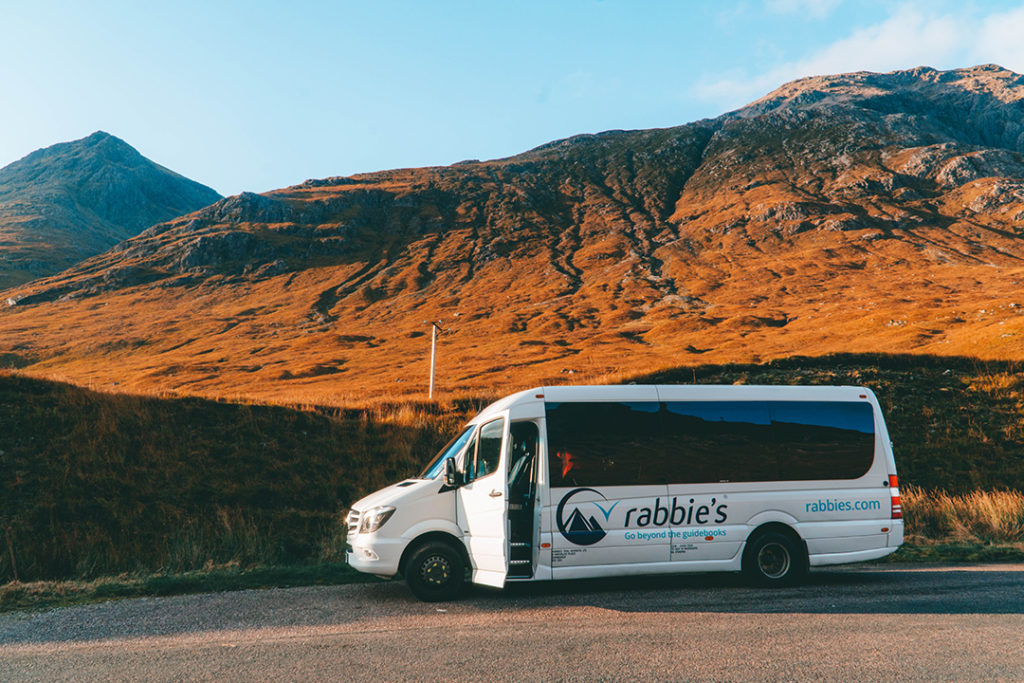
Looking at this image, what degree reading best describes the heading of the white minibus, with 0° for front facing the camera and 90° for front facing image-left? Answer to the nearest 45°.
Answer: approximately 90°
